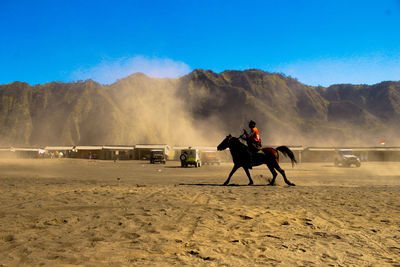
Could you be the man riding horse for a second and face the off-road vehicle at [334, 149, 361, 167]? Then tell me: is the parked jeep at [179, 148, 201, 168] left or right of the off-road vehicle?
left

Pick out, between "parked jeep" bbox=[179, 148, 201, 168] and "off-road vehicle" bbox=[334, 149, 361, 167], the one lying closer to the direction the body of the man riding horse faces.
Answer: the parked jeep

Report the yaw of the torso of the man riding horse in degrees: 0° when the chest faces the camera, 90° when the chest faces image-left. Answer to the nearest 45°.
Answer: approximately 90°

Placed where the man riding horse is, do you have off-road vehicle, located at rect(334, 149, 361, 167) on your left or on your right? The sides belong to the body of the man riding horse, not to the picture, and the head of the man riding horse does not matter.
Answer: on your right

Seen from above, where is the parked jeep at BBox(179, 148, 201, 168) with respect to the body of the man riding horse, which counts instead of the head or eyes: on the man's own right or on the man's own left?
on the man's own right

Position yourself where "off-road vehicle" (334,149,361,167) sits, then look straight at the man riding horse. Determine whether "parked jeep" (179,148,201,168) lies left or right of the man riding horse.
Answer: right
